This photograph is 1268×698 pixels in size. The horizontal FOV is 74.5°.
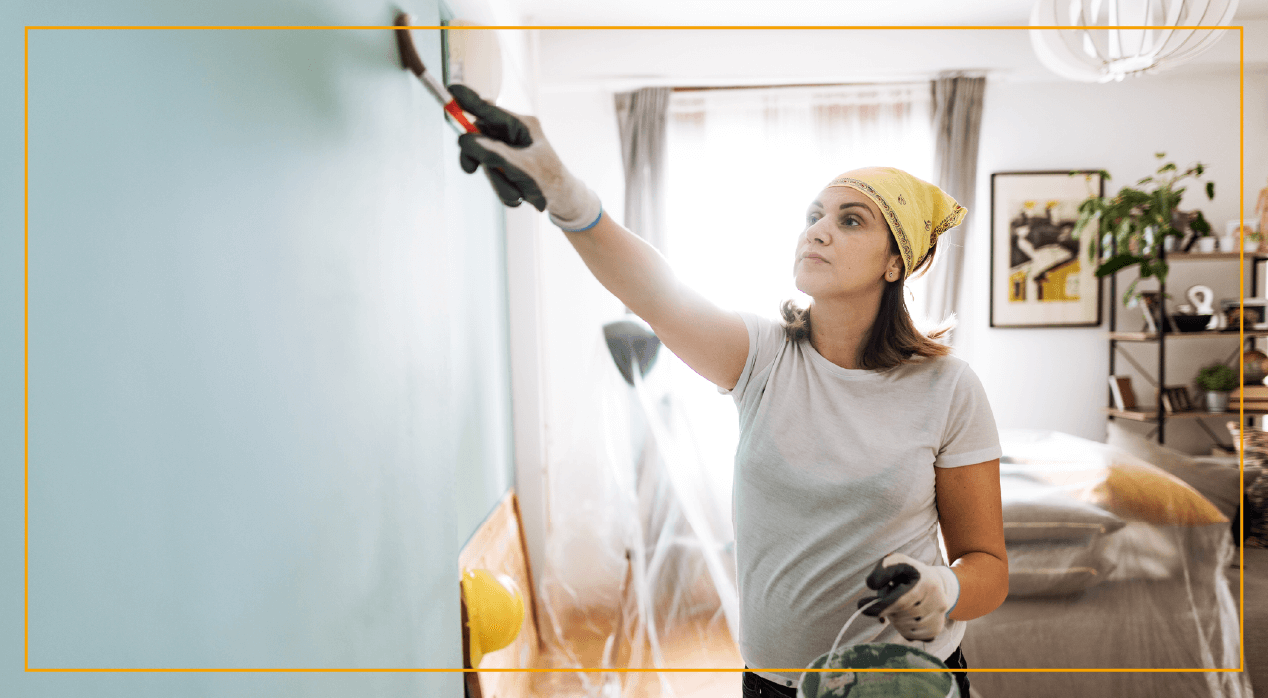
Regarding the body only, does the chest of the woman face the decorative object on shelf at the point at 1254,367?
no

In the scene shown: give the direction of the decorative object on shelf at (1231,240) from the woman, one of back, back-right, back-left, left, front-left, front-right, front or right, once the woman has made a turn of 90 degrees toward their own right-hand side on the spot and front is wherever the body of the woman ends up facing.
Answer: right

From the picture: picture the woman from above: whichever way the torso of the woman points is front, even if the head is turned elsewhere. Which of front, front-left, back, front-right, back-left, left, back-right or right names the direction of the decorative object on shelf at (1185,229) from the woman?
back

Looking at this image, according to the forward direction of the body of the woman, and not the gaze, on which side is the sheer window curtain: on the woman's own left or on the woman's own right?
on the woman's own right

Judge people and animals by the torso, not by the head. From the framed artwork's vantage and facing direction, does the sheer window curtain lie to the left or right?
on its right

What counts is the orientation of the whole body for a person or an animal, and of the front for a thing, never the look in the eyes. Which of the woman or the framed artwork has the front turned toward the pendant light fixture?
the framed artwork

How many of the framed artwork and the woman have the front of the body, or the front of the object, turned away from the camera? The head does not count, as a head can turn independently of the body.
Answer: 0

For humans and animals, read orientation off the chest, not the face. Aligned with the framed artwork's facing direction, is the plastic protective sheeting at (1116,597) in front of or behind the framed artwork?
in front

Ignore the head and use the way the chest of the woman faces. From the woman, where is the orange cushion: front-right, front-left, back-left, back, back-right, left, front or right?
back

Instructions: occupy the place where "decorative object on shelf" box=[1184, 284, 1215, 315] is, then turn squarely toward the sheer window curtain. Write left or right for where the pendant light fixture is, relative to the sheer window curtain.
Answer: left

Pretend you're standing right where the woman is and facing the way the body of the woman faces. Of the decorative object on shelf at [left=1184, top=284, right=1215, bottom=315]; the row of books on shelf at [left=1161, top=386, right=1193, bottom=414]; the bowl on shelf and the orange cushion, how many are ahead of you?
0

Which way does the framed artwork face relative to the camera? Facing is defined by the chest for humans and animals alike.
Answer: toward the camera

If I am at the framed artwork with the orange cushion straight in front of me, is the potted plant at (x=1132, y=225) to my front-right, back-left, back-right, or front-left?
front-left
